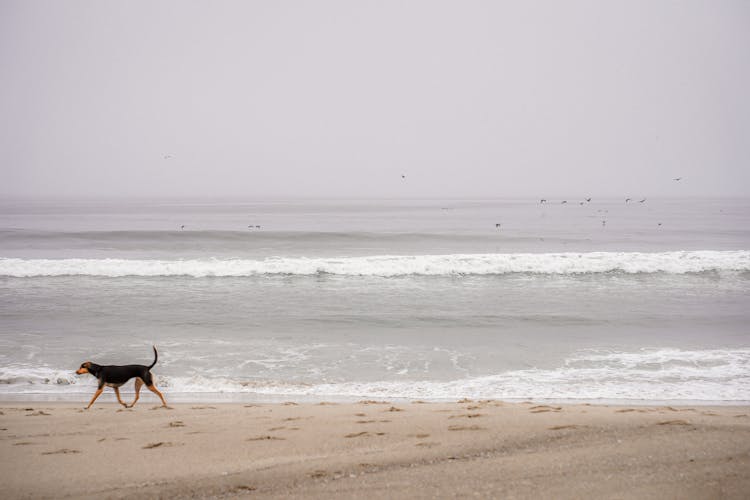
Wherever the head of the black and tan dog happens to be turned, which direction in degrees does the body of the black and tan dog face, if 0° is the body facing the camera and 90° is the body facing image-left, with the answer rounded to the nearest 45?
approximately 90°
